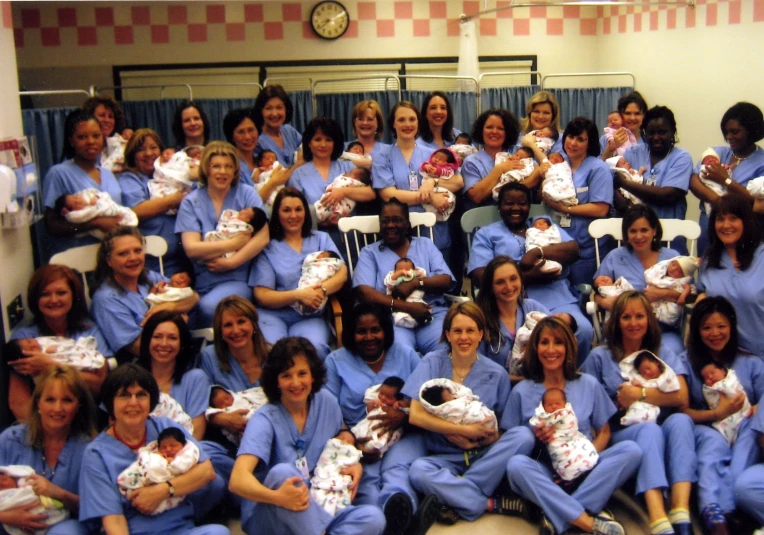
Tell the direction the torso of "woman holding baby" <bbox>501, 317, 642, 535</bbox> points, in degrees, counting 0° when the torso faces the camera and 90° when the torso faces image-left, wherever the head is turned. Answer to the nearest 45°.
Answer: approximately 0°

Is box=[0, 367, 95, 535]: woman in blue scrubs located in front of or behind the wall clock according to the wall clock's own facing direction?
in front

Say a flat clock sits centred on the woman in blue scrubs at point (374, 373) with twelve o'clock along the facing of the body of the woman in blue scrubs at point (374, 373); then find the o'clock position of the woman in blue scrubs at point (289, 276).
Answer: the woman in blue scrubs at point (289, 276) is roughly at 5 o'clock from the woman in blue scrubs at point (374, 373).

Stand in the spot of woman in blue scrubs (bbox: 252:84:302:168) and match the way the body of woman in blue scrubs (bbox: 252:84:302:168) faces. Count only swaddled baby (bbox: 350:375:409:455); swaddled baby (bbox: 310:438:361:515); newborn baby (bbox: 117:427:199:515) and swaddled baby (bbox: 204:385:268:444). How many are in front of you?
4
